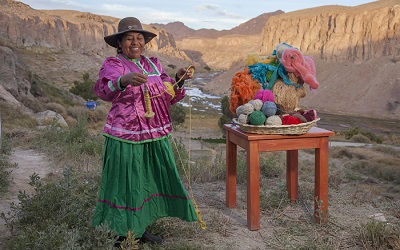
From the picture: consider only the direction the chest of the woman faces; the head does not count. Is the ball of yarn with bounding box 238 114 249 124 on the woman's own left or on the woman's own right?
on the woman's own left

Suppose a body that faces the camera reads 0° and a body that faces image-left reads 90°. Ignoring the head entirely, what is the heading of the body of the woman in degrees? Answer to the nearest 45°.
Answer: approximately 315°

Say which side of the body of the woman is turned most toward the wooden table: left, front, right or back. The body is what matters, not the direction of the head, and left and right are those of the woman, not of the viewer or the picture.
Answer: left

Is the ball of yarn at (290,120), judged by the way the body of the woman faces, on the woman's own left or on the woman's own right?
on the woman's own left

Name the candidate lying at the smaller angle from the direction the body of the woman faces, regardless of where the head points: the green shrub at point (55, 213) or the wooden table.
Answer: the wooden table

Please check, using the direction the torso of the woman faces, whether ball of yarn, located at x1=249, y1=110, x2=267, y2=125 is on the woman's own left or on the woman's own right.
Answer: on the woman's own left

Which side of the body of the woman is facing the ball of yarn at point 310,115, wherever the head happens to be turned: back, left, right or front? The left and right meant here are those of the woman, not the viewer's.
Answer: left

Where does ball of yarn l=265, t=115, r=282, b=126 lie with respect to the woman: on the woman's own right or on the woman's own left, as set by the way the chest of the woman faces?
on the woman's own left

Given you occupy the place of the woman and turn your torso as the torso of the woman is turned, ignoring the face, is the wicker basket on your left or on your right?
on your left

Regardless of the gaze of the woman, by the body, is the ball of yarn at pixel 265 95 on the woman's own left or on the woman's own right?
on the woman's own left
